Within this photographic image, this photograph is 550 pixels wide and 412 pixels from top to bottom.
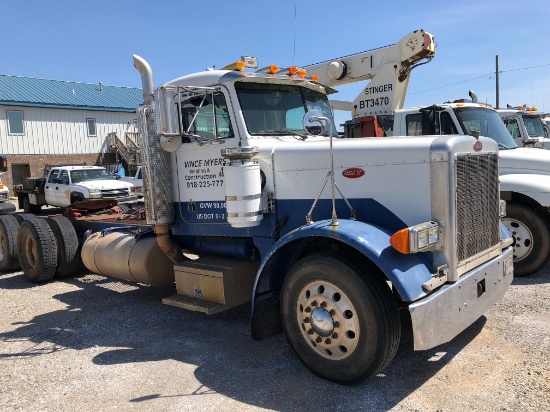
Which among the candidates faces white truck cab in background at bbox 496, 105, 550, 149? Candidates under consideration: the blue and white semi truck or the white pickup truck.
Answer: the white pickup truck

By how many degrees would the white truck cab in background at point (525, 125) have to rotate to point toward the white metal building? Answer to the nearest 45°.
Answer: approximately 135° to its right

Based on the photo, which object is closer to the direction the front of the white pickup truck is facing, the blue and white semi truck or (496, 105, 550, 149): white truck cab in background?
the white truck cab in background

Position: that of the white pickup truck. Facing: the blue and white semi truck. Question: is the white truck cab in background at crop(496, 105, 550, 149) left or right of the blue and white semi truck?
left

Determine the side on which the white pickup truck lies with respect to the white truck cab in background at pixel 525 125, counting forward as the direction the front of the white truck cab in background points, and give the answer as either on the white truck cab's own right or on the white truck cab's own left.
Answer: on the white truck cab's own right

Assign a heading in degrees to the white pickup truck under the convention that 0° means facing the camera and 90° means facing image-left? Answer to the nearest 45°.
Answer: approximately 315°

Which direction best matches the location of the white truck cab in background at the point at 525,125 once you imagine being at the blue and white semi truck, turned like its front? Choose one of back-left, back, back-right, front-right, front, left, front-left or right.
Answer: left

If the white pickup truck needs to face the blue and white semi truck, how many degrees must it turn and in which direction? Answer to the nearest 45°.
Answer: approximately 45° to its right

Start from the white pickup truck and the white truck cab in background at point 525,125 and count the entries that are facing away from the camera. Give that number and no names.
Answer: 0

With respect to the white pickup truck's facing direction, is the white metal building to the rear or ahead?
to the rear

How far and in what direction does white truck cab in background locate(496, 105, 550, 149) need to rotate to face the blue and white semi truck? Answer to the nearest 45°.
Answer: approximately 45° to its right

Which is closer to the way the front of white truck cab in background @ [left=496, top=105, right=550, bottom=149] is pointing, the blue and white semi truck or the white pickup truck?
the blue and white semi truck

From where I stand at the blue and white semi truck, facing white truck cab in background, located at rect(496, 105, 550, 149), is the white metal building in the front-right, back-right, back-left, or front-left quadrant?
front-left

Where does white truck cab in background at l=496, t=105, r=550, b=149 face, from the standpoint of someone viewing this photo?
facing the viewer and to the right of the viewer

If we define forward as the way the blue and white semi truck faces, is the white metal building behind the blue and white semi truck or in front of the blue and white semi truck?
behind

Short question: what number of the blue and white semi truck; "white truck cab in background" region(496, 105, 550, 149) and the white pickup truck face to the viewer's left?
0

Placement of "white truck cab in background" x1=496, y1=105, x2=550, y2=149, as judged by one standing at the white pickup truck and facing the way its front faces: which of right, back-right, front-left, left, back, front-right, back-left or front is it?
front

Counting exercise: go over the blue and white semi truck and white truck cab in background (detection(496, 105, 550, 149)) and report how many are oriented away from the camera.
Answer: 0

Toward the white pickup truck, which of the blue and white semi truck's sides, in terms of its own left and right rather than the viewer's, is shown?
back
